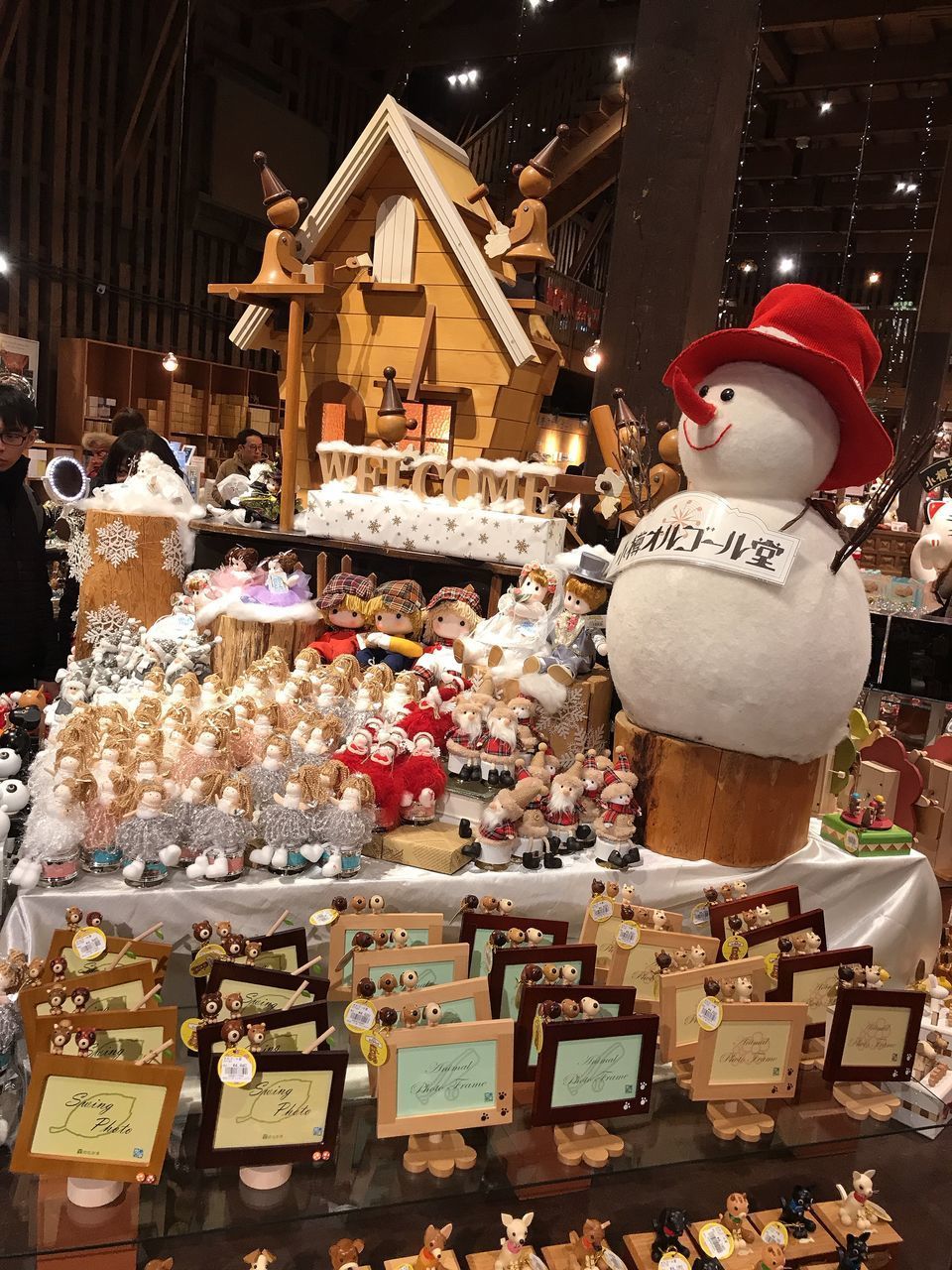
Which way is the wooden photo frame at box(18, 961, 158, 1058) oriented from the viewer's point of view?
toward the camera

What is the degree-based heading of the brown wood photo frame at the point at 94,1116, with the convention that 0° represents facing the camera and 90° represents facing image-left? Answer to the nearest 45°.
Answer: approximately 0°

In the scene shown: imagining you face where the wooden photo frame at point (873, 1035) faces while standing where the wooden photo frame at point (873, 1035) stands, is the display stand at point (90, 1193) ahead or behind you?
ahead

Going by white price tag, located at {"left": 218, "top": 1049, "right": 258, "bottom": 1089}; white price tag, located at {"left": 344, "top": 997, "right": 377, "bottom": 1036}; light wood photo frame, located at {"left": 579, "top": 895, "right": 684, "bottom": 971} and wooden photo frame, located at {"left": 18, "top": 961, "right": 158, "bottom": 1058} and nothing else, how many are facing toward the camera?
4

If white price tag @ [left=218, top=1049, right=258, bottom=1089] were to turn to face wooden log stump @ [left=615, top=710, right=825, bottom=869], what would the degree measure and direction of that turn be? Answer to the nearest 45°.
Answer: approximately 135° to its left

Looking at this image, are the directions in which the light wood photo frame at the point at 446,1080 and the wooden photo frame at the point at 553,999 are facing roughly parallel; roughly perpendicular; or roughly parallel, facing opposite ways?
roughly parallel

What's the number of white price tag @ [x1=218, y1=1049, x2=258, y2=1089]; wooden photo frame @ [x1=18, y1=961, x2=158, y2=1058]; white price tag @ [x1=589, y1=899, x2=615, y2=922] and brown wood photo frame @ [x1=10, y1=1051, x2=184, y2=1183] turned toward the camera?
4

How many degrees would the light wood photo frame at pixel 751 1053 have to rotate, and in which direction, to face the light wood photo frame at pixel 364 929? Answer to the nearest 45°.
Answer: approximately 90° to its right

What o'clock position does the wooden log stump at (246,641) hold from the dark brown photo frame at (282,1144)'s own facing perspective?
The wooden log stump is roughly at 6 o'clock from the dark brown photo frame.

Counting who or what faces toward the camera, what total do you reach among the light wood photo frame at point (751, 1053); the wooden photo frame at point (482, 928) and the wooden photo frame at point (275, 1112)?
3

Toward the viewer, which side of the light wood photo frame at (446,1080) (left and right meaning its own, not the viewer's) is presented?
front

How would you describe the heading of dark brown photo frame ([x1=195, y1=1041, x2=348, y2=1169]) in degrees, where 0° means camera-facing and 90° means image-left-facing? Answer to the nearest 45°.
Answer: approximately 0°

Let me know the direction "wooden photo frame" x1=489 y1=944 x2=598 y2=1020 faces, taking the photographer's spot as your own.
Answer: facing the viewer

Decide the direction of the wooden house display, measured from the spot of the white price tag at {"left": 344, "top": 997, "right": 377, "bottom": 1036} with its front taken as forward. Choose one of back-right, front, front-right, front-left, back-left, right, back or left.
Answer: back

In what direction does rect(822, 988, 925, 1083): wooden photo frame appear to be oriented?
toward the camera
